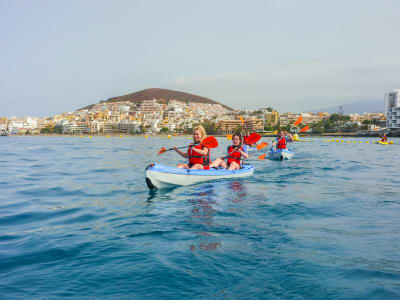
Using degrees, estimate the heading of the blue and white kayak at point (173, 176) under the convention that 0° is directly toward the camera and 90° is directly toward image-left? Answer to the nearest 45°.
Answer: approximately 45°

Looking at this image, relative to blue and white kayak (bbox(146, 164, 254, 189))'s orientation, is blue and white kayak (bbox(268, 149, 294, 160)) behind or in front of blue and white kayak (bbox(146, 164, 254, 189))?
behind

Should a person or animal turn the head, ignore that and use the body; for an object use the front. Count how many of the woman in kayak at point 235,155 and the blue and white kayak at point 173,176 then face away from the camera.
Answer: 0

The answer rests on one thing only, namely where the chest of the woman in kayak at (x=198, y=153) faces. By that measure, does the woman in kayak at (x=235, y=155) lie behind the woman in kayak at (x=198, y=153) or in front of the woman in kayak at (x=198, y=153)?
behind

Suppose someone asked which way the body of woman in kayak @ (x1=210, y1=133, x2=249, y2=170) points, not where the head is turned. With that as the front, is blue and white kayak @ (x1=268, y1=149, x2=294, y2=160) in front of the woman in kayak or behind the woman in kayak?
behind

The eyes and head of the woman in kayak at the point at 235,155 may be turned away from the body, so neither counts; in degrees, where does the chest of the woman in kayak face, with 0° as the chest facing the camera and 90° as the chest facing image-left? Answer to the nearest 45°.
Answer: approximately 45°

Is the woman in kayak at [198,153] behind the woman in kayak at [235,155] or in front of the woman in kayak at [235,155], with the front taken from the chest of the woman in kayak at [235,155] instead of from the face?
in front
